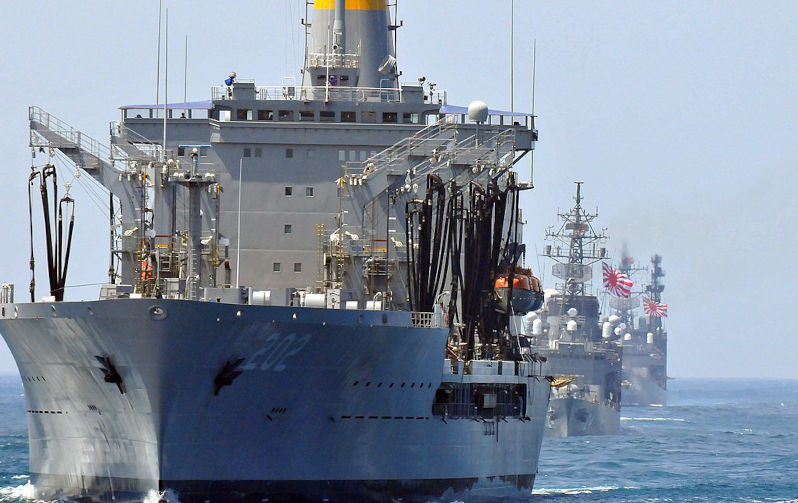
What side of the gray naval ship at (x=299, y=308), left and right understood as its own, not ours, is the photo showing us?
front
